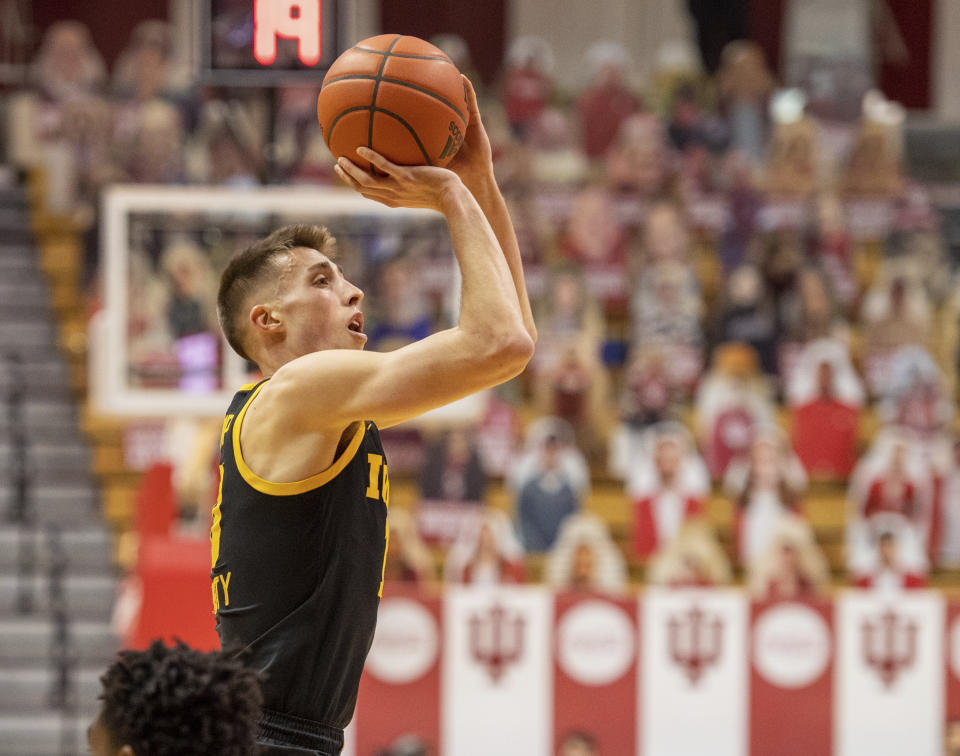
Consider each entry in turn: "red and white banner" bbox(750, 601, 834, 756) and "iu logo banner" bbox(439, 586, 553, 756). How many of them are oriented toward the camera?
2

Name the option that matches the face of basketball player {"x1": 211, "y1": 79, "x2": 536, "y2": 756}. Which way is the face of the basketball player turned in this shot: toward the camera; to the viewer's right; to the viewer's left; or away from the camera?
to the viewer's right

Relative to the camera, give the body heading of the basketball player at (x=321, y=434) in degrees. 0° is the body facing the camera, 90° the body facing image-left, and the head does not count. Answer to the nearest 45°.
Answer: approximately 270°

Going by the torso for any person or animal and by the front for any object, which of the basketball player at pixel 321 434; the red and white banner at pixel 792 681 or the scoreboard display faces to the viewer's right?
the basketball player
